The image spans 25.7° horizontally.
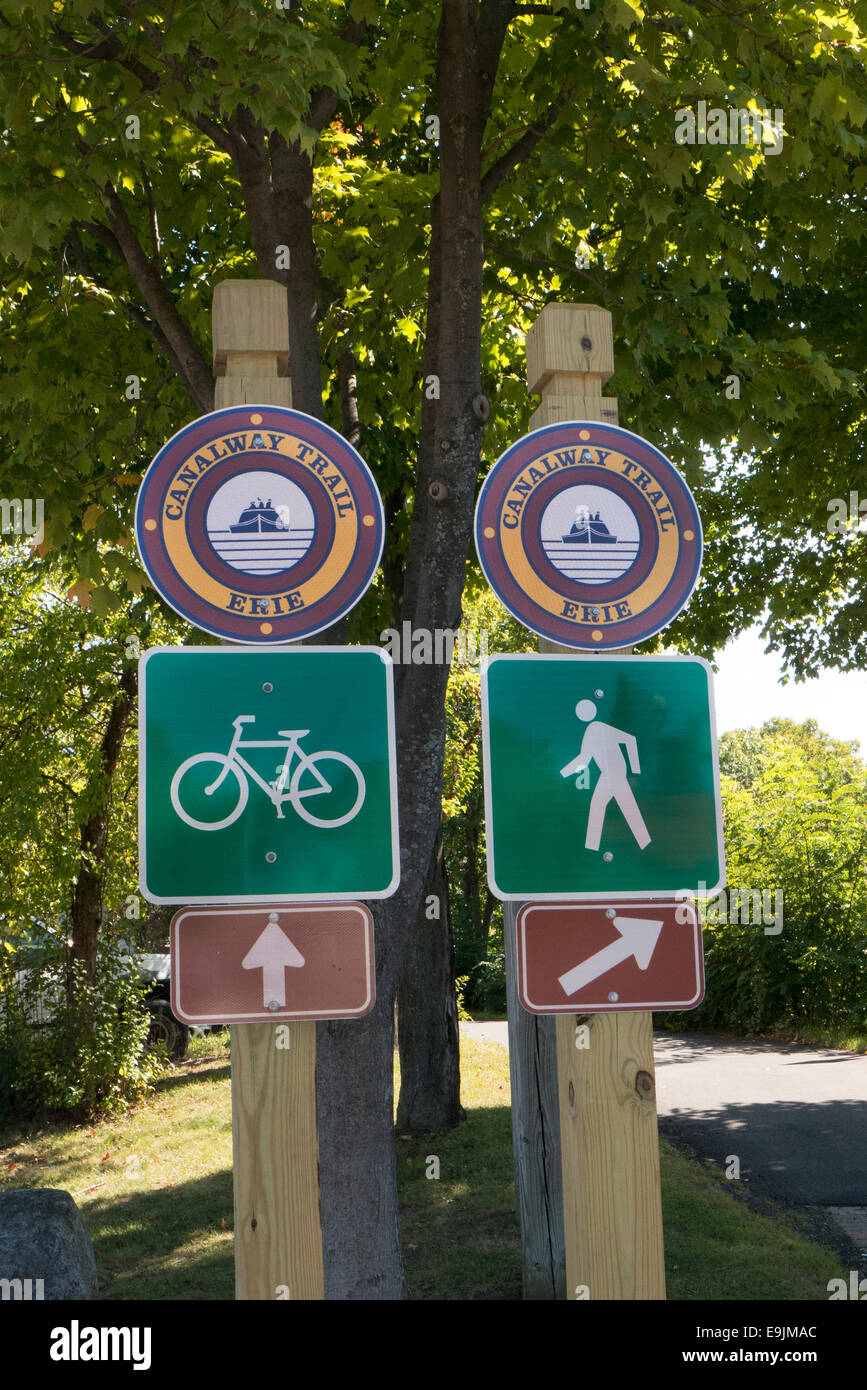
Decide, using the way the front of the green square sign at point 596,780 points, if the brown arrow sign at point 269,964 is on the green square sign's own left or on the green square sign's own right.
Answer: on the green square sign's own right

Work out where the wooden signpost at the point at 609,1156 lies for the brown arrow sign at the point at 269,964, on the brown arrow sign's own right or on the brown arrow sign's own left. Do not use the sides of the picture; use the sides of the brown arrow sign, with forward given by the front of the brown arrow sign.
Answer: on the brown arrow sign's own left

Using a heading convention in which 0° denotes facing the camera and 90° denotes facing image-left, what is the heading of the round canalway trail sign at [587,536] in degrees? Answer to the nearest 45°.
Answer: approximately 0°

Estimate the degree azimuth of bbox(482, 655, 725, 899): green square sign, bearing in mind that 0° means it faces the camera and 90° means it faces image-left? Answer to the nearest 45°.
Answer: approximately 0°

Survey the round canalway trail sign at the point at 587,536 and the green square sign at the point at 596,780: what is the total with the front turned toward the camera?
2

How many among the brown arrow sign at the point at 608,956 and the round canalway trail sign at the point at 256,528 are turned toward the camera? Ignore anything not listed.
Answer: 2

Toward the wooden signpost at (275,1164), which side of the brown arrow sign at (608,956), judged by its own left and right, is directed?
right
